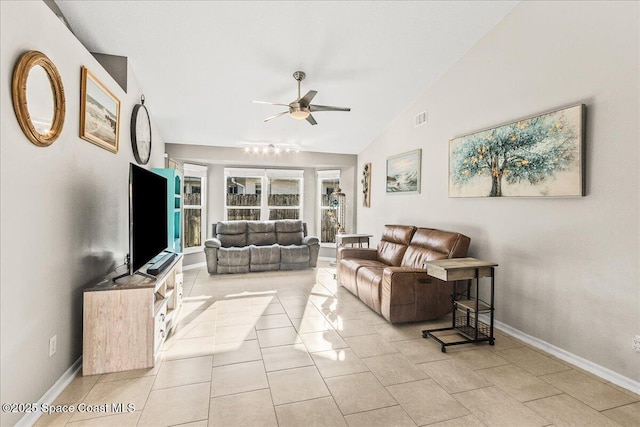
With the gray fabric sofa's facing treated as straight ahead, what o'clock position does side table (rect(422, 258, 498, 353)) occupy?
The side table is roughly at 11 o'clock from the gray fabric sofa.

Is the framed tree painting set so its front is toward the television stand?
yes

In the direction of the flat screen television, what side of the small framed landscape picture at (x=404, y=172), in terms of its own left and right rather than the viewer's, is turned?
front

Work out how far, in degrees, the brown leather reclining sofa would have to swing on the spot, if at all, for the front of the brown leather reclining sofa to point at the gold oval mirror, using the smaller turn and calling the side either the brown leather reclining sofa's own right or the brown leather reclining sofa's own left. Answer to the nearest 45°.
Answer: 0° — it already faces it

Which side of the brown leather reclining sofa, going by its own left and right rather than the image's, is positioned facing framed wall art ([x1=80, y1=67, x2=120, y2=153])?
front

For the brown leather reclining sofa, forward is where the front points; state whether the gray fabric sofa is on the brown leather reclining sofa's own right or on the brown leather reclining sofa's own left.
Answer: on the brown leather reclining sofa's own right

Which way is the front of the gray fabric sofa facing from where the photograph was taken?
facing the viewer

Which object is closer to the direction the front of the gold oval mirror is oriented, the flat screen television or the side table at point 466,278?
the side table

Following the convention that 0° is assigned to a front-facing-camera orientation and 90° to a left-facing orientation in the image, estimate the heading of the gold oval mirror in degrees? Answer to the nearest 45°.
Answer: approximately 315°

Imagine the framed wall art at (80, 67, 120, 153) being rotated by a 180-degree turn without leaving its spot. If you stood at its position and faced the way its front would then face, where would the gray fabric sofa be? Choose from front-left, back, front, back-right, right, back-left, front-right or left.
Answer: right

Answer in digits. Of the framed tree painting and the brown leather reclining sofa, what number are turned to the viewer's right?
0

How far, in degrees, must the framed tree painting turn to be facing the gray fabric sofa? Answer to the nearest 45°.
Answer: approximately 45° to its right
